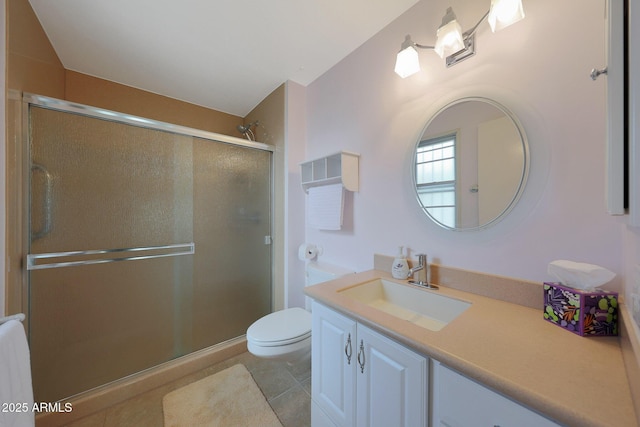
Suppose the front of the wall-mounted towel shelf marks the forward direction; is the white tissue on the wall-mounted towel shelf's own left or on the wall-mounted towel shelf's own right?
on the wall-mounted towel shelf's own left

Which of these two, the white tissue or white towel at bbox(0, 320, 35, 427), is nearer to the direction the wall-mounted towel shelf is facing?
the white towel

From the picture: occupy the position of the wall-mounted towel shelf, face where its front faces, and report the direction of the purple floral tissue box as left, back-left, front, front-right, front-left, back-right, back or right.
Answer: left

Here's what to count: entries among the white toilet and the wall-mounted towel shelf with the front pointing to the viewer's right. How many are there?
0

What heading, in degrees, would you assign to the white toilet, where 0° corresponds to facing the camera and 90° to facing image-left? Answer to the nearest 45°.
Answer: approximately 45°

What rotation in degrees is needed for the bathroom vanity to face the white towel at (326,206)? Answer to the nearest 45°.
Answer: approximately 90° to its right
